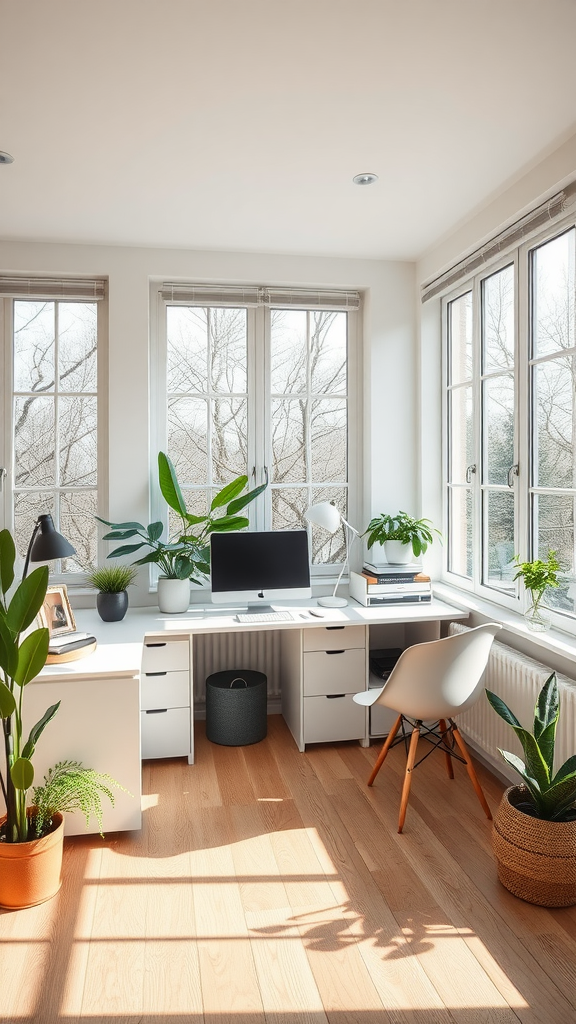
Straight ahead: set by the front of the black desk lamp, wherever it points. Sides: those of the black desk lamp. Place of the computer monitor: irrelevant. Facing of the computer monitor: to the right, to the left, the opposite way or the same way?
to the right

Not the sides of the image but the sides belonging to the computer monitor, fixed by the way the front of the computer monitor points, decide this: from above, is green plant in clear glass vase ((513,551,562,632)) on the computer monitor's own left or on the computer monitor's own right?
on the computer monitor's own left

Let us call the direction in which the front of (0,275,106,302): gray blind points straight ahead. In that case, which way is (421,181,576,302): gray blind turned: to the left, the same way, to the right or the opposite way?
to the right

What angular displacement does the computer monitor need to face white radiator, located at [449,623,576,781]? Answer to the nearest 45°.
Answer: approximately 45° to its left

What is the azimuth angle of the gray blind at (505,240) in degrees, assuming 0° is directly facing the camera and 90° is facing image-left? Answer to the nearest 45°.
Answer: approximately 45°

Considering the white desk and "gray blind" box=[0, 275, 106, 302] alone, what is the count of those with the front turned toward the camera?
2

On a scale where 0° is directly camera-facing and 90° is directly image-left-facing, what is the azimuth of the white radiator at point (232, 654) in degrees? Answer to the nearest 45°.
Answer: approximately 0°
